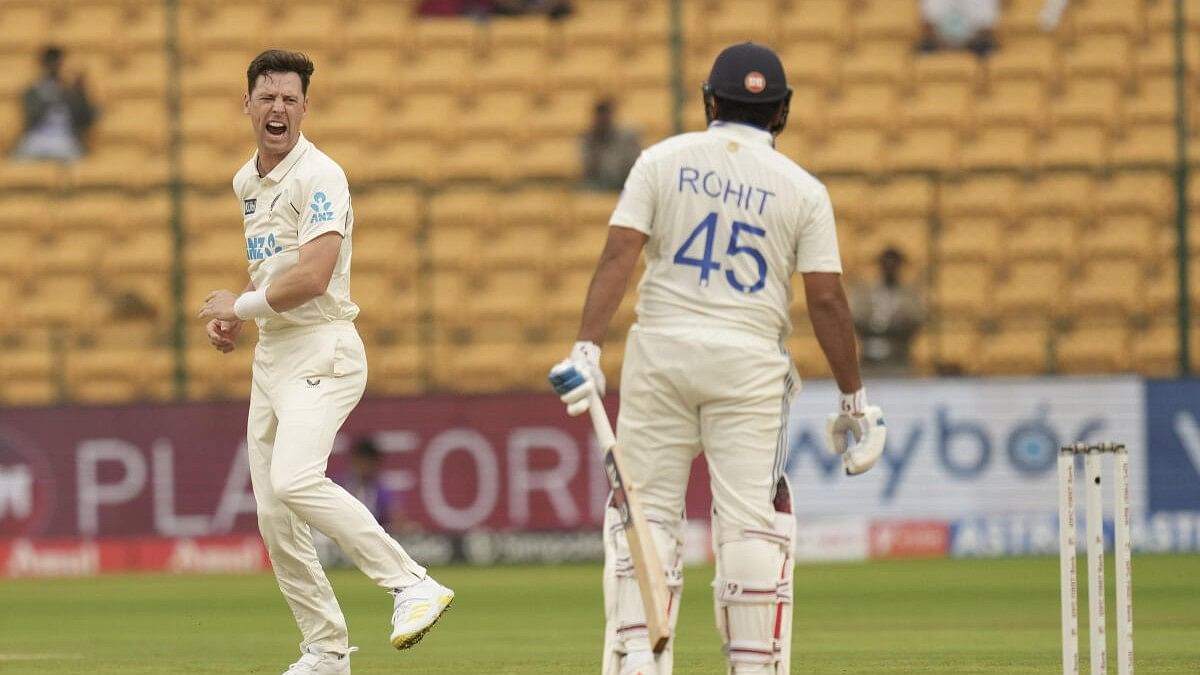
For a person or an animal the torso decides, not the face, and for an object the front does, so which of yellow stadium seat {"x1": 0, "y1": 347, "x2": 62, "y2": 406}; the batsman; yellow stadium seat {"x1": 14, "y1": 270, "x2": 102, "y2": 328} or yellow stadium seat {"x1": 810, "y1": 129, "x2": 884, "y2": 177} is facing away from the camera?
the batsman

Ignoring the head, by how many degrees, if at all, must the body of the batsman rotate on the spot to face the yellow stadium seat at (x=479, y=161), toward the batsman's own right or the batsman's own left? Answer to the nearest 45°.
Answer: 0° — they already face it

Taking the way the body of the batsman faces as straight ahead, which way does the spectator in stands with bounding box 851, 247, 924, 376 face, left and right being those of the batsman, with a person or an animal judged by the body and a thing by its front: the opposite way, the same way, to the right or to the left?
the opposite way

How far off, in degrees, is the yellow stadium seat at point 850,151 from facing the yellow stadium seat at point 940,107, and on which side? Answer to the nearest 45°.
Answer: approximately 90° to its left

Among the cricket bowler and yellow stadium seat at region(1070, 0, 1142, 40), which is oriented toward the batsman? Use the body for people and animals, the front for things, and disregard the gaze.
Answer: the yellow stadium seat

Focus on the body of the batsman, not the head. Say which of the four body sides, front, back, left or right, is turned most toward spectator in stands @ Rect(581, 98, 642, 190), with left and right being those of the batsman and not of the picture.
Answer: front

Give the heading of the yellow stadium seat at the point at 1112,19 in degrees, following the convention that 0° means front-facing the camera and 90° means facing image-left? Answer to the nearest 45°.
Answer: approximately 0°

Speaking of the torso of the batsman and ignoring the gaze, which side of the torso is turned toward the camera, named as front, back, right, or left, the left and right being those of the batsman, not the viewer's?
back

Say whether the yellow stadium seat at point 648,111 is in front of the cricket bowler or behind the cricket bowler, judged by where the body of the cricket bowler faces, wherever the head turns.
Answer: behind

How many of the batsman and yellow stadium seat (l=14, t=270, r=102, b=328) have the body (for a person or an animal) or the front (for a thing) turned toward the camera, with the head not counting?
1

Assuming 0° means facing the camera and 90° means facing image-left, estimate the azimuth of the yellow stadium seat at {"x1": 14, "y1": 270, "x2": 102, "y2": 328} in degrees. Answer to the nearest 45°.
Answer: approximately 0°

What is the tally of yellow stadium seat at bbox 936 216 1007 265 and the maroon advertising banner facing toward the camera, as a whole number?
2
